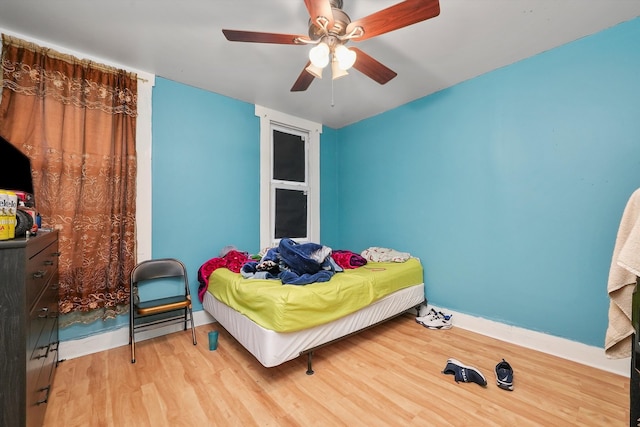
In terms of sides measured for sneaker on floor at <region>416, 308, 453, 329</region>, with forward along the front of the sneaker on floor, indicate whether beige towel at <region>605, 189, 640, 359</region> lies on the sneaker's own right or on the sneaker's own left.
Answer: on the sneaker's own left

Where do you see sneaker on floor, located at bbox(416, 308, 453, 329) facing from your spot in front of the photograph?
facing to the left of the viewer

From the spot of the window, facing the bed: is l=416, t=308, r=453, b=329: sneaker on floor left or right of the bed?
left

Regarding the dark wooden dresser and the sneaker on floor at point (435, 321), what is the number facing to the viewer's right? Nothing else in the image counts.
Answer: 1

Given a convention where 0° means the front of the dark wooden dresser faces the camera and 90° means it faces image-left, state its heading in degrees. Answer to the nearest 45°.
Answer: approximately 270°

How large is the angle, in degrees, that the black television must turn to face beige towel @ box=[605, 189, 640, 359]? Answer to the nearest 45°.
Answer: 0° — it already faces it
